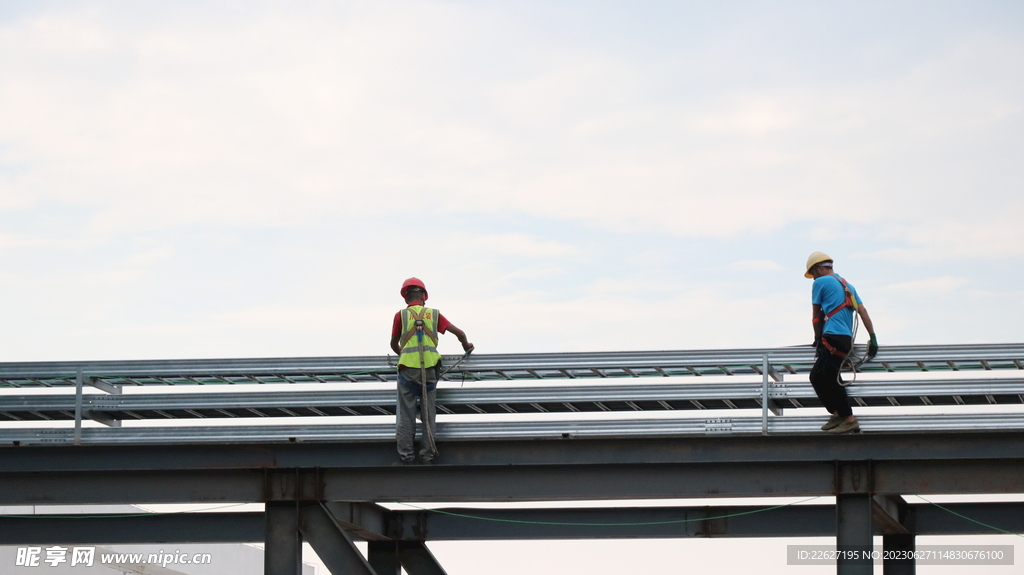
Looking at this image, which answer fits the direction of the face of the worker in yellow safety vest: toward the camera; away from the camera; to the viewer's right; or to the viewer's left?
away from the camera

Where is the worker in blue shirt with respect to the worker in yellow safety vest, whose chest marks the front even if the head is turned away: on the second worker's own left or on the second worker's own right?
on the second worker's own right

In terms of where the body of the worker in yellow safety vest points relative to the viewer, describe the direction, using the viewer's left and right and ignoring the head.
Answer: facing away from the viewer
